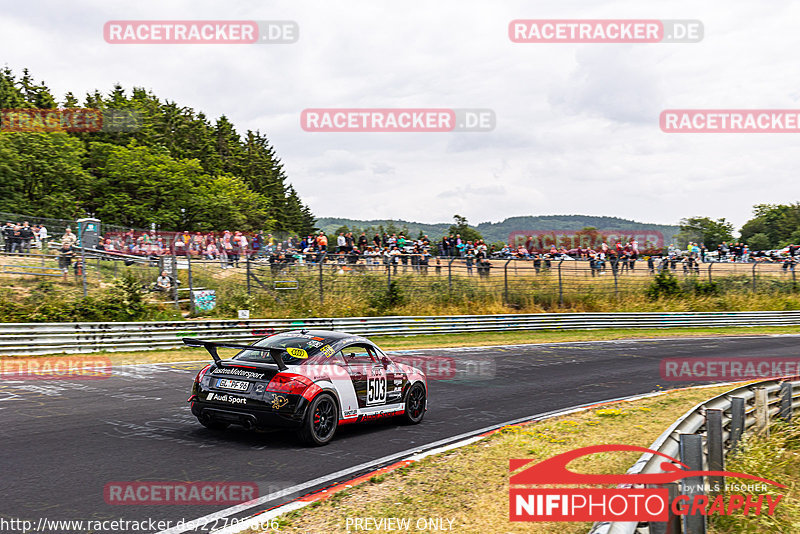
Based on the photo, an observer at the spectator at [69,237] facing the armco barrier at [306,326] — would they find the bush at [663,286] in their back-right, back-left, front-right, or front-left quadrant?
front-left

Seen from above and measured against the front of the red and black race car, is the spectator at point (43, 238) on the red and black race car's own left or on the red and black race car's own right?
on the red and black race car's own left

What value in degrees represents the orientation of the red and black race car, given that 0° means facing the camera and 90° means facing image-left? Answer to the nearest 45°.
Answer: approximately 225°

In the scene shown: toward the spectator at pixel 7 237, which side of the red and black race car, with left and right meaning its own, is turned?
left

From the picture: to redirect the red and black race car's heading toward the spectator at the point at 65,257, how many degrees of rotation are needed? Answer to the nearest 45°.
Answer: approximately 90° to its left

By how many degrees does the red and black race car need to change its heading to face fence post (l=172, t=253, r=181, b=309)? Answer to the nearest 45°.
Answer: approximately 45° to its left

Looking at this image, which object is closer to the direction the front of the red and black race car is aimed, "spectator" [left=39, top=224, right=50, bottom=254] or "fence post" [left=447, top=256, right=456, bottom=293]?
the fence post

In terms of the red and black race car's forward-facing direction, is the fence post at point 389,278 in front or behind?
in front

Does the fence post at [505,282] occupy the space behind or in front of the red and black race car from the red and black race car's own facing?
in front

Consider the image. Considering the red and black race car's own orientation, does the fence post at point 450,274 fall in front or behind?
in front

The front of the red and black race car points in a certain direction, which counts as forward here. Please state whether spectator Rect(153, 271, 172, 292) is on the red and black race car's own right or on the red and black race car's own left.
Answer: on the red and black race car's own left

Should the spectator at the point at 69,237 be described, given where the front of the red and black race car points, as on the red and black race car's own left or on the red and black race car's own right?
on the red and black race car's own left
